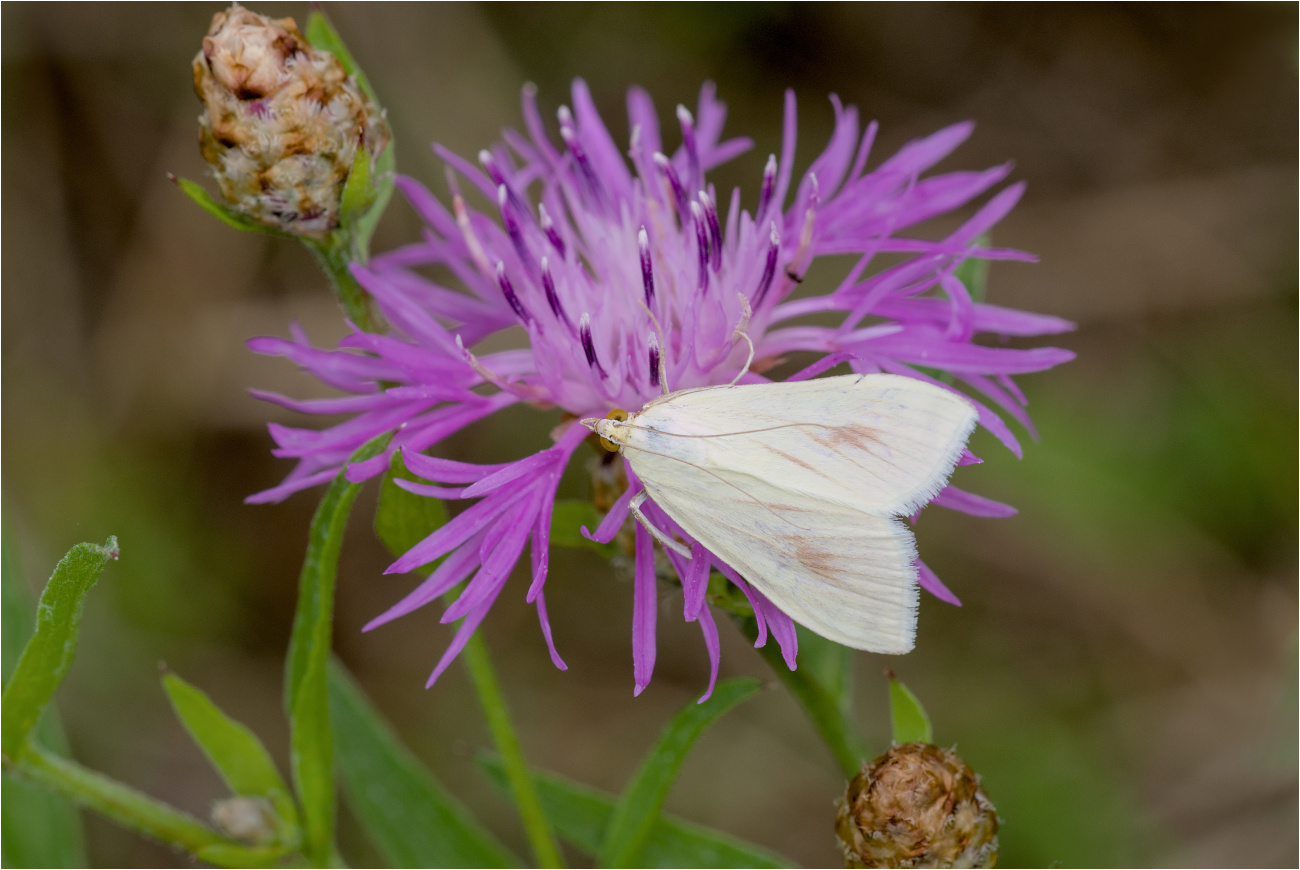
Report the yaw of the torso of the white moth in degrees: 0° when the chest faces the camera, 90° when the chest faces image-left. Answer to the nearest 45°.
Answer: approximately 90°
